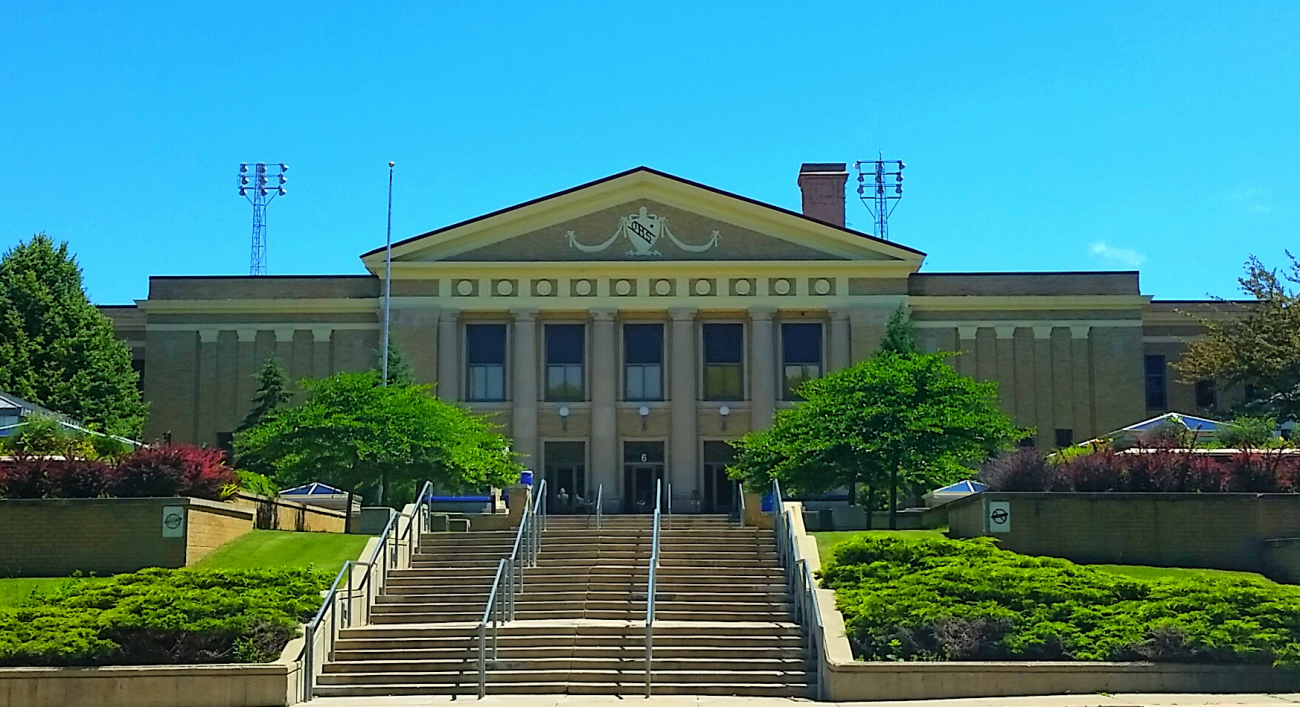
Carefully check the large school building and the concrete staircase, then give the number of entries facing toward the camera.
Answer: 2

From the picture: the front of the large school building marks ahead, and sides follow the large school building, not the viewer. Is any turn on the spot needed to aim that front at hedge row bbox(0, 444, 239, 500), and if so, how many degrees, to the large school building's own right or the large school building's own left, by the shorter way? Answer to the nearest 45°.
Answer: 0° — it already faces it

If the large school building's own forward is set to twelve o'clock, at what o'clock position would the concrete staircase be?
The concrete staircase is roughly at 12 o'clock from the large school building.

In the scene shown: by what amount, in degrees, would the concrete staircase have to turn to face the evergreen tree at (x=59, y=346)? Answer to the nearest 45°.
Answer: approximately 135° to its right

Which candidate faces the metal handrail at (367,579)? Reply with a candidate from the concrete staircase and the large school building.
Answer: the large school building

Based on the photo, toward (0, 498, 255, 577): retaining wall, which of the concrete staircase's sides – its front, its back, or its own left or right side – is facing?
right

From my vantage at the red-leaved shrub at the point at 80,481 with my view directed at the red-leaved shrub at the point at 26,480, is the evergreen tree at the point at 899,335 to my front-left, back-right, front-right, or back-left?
back-right

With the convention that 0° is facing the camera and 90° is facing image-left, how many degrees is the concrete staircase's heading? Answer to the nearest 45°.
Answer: approximately 0°

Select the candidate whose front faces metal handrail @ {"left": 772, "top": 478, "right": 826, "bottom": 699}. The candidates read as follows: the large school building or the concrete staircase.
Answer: the large school building

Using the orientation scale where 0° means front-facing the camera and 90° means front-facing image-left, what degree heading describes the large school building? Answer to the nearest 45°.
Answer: approximately 0°
